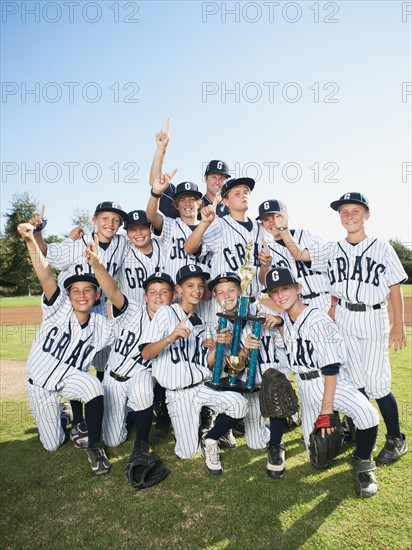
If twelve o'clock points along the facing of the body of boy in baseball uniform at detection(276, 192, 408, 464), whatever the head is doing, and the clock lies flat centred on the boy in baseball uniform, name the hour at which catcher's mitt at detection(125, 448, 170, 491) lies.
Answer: The catcher's mitt is roughly at 2 o'clock from the boy in baseball uniform.

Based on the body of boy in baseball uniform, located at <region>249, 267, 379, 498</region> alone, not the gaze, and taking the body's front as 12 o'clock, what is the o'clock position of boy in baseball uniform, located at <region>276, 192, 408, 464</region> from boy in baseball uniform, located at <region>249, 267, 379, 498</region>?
boy in baseball uniform, located at <region>276, 192, 408, 464</region> is roughly at 6 o'clock from boy in baseball uniform, located at <region>249, 267, 379, 498</region>.

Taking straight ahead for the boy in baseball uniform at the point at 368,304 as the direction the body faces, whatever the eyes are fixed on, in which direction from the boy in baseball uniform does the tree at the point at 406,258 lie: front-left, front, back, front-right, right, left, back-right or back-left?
back

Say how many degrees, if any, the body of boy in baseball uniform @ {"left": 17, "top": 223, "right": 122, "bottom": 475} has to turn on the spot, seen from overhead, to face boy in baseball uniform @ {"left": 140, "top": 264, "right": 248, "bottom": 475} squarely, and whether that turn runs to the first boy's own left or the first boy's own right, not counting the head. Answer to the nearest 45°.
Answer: approximately 45° to the first boy's own left

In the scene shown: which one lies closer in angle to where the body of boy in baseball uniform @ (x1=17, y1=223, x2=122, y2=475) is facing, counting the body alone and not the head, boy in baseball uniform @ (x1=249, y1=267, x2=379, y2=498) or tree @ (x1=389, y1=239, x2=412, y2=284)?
the boy in baseball uniform

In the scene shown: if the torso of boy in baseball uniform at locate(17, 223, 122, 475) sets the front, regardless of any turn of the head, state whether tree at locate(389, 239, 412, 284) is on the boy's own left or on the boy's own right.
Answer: on the boy's own left

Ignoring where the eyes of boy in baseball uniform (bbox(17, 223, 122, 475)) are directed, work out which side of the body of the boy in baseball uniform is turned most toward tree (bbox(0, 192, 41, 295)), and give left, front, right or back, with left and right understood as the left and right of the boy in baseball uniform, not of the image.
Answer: back

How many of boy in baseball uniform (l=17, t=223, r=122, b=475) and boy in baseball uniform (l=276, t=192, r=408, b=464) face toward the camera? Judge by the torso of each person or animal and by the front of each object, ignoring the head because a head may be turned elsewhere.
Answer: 2
